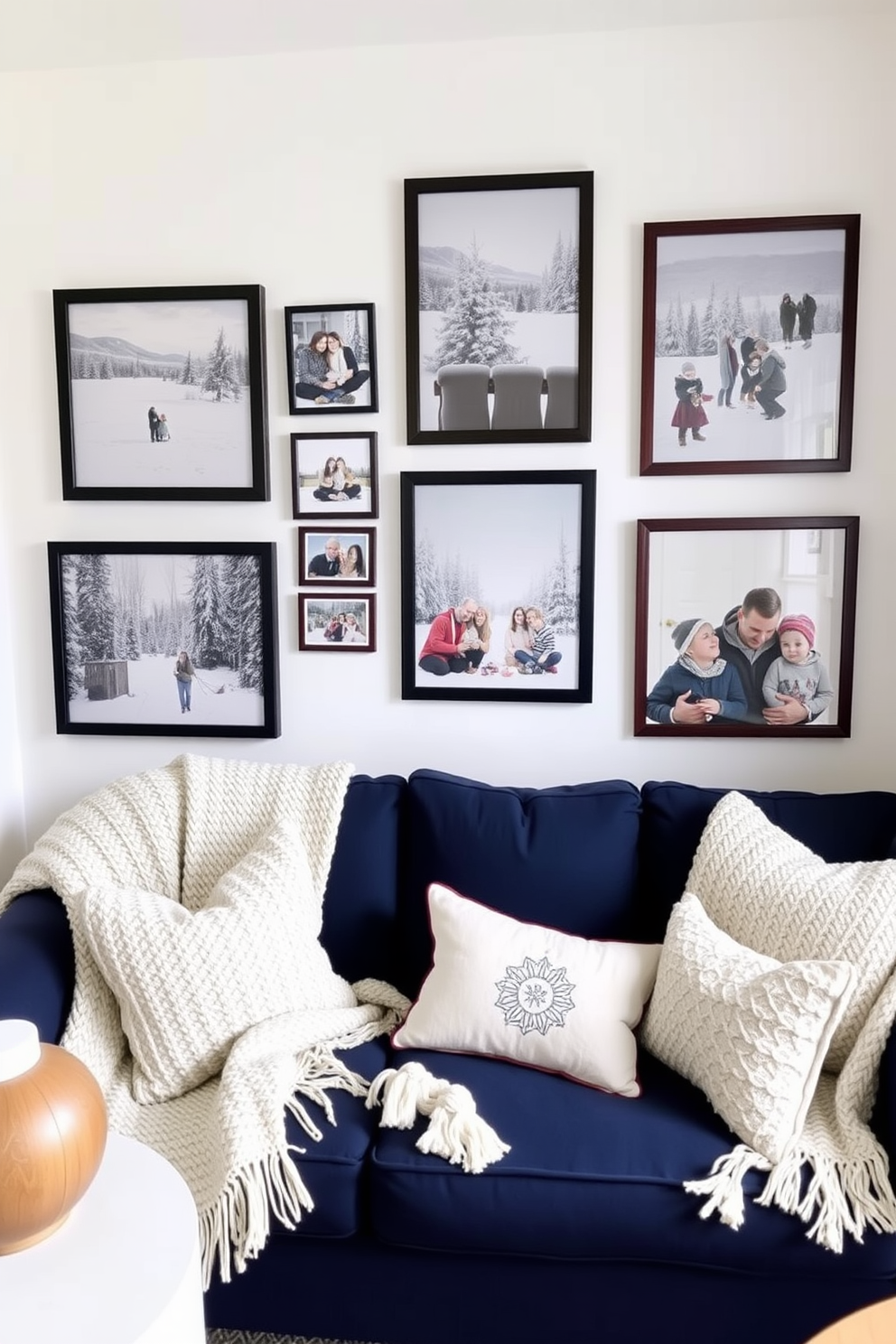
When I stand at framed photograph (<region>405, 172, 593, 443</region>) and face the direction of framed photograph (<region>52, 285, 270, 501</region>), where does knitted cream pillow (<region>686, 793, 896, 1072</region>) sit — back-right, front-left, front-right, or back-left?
back-left

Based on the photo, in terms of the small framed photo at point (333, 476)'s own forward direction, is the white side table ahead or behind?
ahead

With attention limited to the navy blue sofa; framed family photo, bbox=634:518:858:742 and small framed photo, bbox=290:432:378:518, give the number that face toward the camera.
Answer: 3

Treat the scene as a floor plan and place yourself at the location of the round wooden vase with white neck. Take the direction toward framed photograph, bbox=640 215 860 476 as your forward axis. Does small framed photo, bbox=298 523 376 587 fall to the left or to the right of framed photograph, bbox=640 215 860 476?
left

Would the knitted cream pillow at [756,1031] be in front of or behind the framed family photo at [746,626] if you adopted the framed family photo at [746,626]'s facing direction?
in front

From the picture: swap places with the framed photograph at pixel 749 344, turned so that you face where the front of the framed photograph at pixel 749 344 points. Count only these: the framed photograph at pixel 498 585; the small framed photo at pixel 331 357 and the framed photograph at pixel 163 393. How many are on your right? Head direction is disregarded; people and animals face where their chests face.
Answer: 3

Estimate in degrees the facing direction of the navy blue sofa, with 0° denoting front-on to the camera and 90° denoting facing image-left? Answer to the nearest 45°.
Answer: approximately 0°

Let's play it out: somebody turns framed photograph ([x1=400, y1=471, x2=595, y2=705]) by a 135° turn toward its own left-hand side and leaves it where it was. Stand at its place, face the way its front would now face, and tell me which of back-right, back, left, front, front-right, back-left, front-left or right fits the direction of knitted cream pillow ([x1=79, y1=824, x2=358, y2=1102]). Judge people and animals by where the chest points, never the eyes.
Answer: back

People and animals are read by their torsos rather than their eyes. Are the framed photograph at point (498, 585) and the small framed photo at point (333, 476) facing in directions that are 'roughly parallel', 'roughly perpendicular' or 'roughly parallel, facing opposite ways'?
roughly parallel

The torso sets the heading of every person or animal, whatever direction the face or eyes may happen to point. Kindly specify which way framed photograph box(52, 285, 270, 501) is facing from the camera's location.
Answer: facing the viewer

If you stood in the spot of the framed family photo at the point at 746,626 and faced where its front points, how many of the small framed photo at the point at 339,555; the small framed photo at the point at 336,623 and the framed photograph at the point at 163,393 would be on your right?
3

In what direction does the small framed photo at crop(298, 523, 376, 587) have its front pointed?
toward the camera

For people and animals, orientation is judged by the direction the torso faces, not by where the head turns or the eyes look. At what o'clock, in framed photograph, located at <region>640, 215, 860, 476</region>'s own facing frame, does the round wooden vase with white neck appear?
The round wooden vase with white neck is roughly at 1 o'clock from the framed photograph.

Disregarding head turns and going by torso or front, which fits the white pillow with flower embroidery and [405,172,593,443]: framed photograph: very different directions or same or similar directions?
same or similar directions
